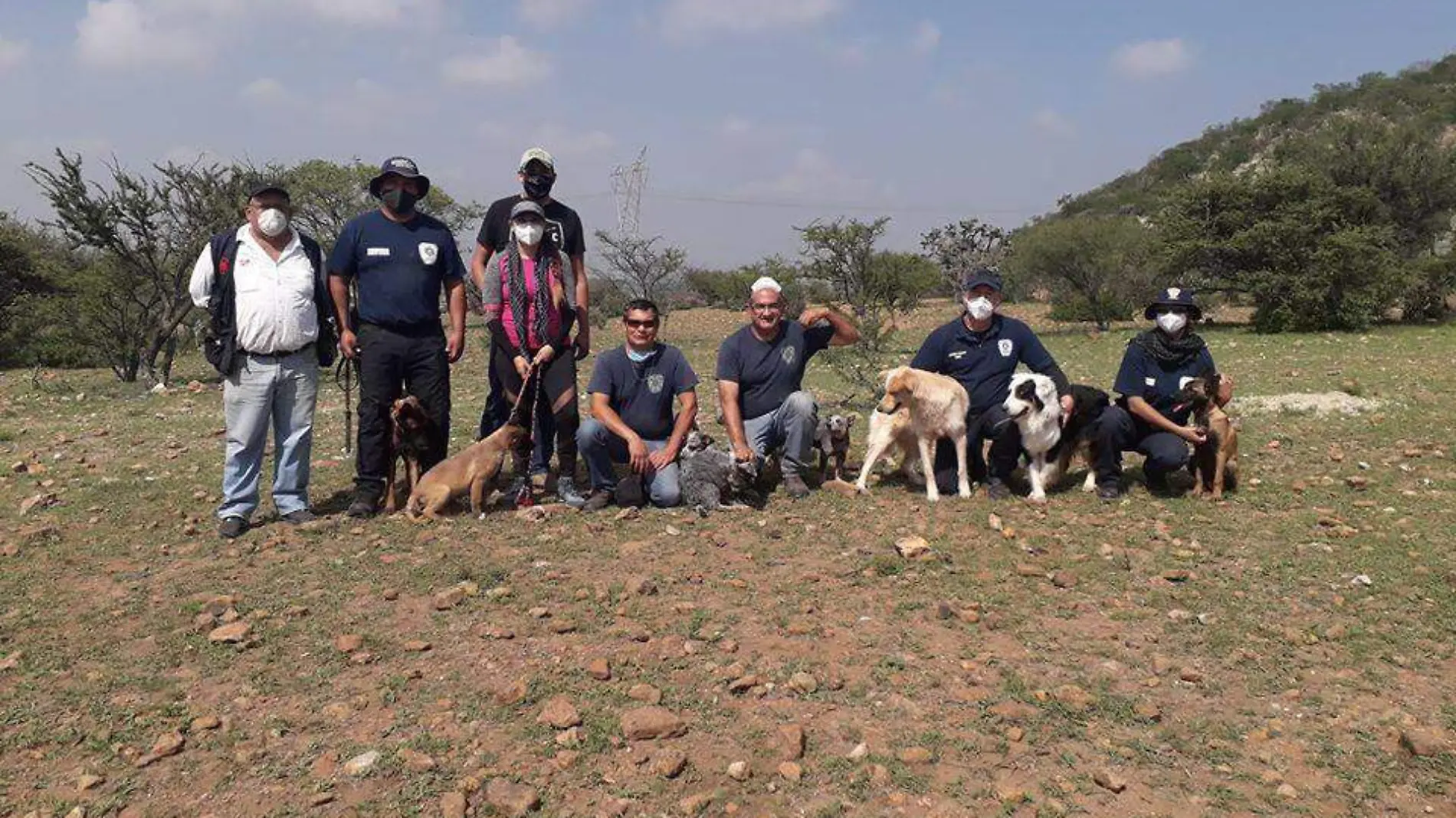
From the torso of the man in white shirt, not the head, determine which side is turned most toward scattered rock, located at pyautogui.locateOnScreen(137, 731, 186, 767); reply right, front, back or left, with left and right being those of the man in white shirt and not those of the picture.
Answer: front

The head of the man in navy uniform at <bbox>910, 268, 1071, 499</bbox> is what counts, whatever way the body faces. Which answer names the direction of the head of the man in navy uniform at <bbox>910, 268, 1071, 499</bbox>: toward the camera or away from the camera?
toward the camera

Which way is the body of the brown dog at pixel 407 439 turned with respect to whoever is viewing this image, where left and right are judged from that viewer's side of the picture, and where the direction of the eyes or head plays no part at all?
facing the viewer and to the left of the viewer

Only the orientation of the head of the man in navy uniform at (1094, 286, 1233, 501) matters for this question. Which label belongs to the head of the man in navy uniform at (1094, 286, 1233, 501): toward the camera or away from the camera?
toward the camera

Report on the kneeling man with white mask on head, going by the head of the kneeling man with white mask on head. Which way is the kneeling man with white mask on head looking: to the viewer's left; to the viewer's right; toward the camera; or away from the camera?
toward the camera

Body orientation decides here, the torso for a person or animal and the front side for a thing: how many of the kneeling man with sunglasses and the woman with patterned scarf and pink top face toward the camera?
2

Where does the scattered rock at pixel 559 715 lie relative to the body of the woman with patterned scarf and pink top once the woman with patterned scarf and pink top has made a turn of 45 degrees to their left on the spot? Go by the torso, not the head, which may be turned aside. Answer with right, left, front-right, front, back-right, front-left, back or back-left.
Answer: front-right

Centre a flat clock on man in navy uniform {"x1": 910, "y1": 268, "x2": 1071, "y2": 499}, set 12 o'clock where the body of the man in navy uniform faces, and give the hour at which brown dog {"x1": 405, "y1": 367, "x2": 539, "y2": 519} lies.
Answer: The brown dog is roughly at 2 o'clock from the man in navy uniform.

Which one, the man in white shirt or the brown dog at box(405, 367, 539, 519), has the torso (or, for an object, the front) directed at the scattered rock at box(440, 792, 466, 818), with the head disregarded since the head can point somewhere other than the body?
the man in white shirt

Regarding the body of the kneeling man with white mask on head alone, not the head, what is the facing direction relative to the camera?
toward the camera

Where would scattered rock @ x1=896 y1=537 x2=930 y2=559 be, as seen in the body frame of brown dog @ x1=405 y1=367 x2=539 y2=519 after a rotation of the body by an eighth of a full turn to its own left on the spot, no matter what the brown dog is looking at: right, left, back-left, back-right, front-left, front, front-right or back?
right

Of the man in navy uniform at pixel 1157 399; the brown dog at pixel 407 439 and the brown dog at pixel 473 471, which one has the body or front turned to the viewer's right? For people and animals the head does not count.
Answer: the brown dog at pixel 473 471

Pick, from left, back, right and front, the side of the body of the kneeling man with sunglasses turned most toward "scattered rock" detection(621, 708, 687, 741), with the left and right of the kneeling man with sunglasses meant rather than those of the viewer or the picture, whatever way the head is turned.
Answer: front

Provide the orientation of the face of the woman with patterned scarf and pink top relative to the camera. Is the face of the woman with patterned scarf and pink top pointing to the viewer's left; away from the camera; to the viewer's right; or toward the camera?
toward the camera

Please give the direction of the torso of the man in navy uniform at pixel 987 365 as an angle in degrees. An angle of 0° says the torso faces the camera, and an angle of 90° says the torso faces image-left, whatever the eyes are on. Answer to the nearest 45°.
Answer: approximately 0°

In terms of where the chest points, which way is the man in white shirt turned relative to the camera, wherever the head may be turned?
toward the camera

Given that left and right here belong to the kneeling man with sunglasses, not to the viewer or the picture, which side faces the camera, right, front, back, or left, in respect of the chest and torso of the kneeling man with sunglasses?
front
